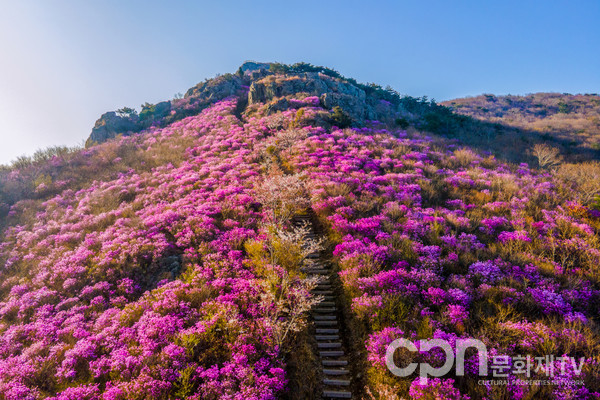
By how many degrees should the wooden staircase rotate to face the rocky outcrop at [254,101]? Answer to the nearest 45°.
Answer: approximately 180°

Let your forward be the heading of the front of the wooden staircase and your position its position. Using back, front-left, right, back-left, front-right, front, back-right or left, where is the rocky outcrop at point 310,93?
back

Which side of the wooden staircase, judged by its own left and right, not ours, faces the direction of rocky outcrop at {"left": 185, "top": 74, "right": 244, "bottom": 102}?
back

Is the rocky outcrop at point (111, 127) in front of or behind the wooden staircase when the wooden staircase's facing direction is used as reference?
behind

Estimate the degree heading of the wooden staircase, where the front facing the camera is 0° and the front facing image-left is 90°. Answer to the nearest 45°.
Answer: approximately 0°
